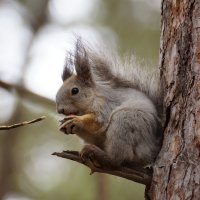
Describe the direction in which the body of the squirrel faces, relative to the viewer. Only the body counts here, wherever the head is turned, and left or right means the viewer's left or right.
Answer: facing to the left of the viewer
